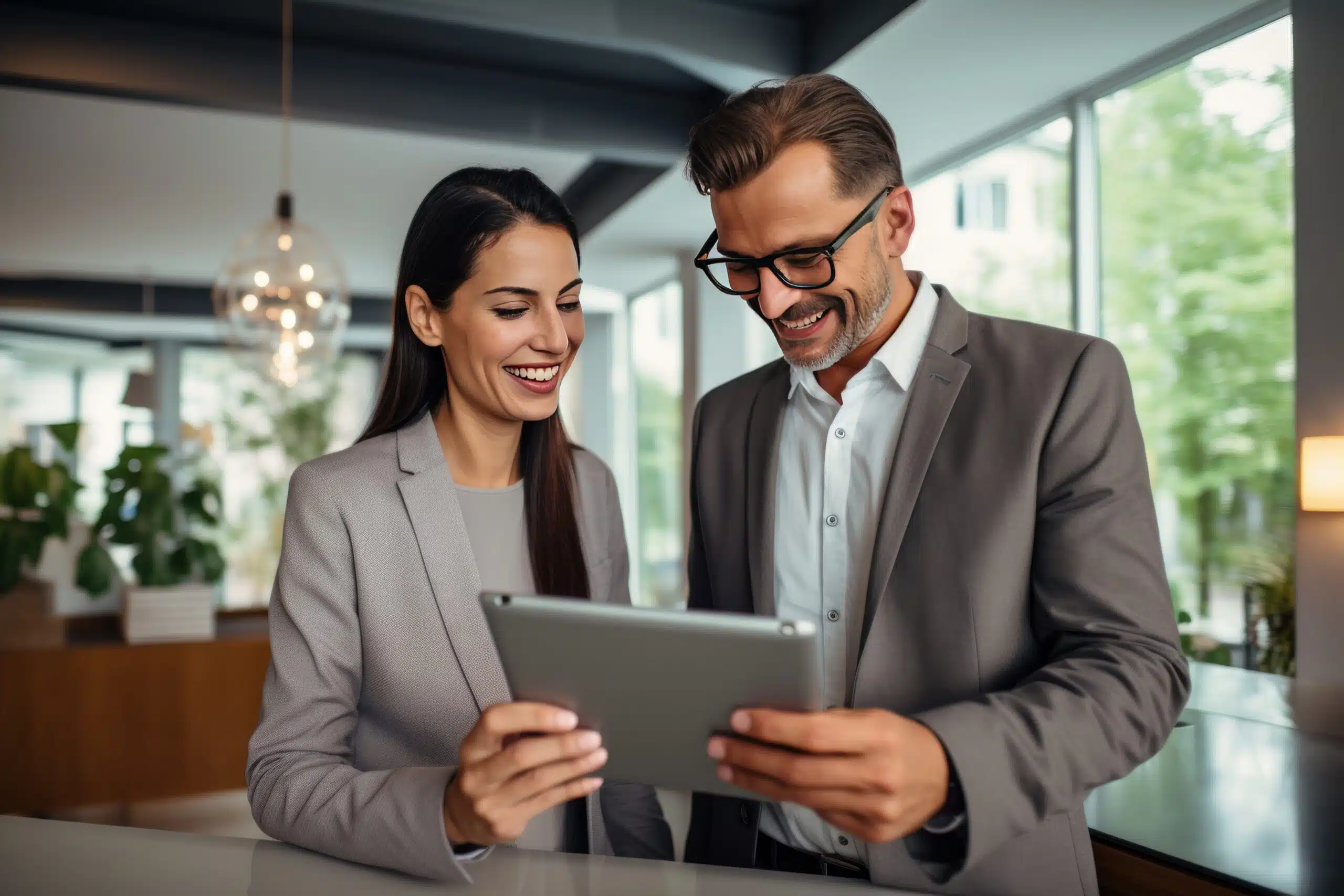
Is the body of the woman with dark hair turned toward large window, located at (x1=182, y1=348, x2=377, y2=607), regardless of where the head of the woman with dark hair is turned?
no

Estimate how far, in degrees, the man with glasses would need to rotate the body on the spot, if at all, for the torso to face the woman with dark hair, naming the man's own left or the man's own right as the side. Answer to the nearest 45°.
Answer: approximately 45° to the man's own right

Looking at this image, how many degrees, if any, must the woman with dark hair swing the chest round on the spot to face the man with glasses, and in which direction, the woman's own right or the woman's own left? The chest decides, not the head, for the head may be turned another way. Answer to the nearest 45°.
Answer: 0° — they already face them

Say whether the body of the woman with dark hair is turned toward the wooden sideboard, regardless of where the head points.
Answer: no

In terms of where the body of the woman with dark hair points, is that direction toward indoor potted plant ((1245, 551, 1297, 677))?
no

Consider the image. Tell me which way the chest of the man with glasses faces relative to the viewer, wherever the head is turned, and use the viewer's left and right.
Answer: facing the viewer and to the left of the viewer

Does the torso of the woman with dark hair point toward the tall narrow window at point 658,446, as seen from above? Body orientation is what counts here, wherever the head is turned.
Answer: no

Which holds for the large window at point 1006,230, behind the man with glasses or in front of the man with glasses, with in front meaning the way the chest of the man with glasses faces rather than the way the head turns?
behind

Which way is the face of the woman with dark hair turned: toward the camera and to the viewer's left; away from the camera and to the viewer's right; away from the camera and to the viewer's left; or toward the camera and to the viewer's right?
toward the camera and to the viewer's right

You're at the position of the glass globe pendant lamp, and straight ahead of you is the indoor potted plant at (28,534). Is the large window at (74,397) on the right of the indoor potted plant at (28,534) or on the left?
right

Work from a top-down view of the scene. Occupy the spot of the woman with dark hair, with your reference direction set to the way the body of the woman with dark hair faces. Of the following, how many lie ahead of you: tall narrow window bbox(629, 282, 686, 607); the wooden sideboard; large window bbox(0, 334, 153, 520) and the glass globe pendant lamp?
0

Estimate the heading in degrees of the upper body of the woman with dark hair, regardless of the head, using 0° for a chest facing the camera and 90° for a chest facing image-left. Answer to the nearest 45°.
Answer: approximately 315°

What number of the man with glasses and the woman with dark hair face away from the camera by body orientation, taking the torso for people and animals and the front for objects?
0

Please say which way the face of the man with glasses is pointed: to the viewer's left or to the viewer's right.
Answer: to the viewer's left
